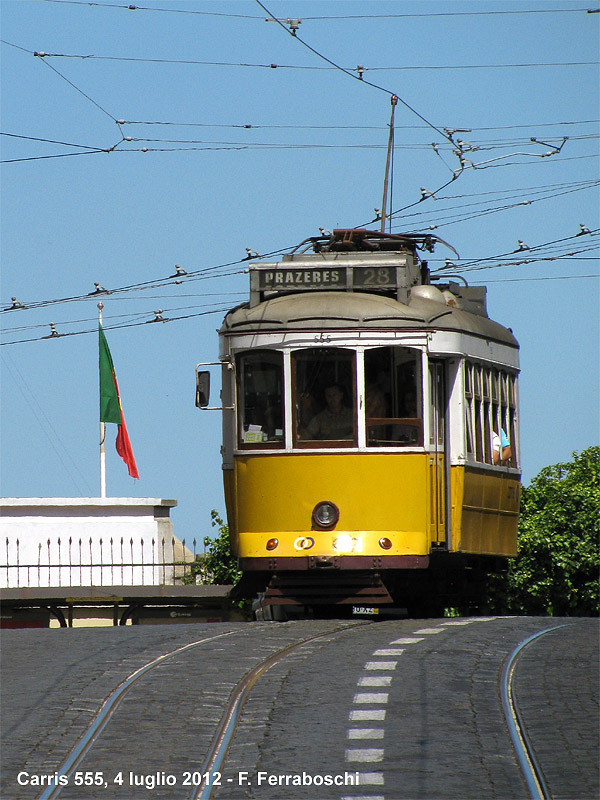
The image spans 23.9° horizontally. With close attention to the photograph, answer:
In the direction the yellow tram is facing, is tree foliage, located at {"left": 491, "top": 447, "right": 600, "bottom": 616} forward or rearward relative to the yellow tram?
rearward

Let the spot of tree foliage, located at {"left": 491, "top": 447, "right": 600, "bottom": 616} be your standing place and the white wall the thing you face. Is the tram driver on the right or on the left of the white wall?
left

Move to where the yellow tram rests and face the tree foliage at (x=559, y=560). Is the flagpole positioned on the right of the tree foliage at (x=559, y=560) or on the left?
left

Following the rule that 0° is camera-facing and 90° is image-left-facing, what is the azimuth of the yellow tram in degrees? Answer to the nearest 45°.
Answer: approximately 0°
